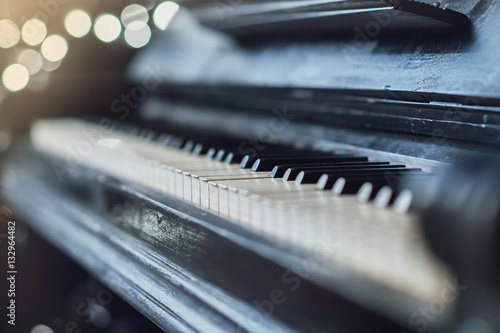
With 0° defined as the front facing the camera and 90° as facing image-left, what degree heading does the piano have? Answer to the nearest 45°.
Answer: approximately 45°
